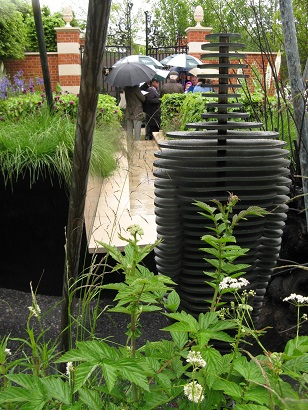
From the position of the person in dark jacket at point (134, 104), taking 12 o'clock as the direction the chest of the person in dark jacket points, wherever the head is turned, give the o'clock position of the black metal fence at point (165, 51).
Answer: The black metal fence is roughly at 12 o'clock from the person in dark jacket.

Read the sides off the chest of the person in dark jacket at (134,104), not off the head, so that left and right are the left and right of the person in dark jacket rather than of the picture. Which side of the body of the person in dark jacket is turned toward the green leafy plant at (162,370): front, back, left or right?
back

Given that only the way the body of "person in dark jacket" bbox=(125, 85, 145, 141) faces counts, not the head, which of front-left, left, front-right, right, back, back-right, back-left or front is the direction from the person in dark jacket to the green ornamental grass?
back
